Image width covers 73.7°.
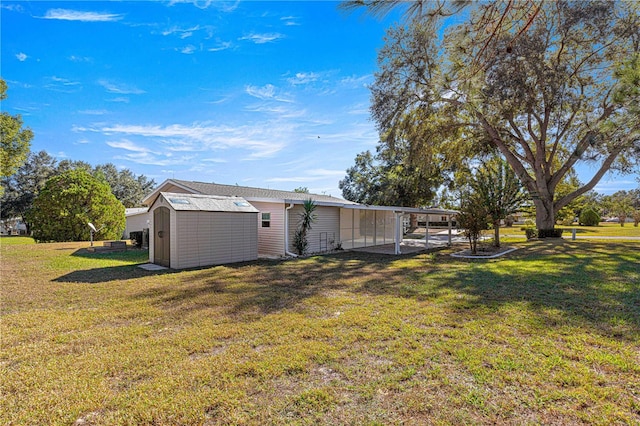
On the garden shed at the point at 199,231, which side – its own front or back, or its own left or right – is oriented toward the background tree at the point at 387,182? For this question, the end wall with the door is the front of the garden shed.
back

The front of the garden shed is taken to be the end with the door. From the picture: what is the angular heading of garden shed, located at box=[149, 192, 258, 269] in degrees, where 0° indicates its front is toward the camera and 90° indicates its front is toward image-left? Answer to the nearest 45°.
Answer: approximately 45°

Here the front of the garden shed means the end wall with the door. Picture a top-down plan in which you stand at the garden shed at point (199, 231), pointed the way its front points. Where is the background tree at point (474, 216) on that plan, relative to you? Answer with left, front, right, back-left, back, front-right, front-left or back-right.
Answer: back-left

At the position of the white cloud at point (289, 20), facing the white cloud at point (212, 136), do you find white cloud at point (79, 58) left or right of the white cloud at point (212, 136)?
left
